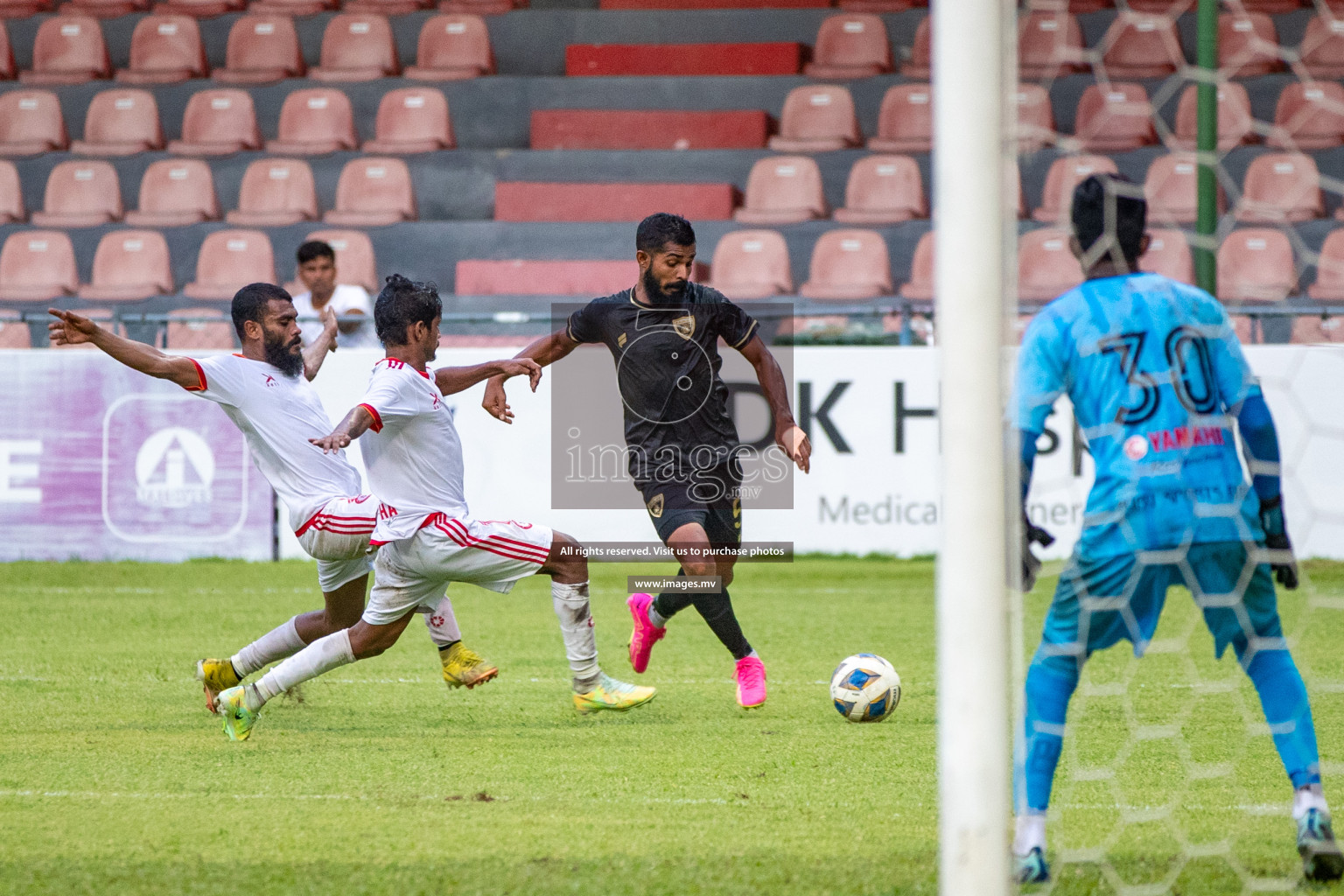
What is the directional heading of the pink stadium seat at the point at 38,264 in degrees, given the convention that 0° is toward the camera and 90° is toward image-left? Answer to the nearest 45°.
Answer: approximately 0°

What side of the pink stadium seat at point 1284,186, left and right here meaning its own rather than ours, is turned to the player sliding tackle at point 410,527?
front

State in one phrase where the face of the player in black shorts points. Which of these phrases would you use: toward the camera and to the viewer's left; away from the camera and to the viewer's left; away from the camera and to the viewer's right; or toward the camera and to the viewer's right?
toward the camera and to the viewer's right

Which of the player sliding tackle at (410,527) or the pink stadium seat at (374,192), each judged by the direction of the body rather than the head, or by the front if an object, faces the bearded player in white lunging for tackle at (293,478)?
the pink stadium seat

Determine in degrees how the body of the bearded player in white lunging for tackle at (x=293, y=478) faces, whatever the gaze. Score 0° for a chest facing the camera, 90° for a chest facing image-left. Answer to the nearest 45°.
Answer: approximately 315°

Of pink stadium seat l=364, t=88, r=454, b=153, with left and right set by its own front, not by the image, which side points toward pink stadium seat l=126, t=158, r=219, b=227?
right

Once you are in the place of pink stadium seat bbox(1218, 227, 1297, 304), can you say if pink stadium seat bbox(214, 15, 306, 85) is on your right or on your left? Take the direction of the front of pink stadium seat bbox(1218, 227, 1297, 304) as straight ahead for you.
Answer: on your right

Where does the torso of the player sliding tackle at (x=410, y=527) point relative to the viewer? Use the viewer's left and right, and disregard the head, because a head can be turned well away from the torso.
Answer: facing to the right of the viewer

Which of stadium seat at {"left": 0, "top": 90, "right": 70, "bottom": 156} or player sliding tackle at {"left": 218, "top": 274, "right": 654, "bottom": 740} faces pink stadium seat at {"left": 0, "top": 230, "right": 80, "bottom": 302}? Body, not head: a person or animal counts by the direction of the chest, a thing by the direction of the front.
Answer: the stadium seat
